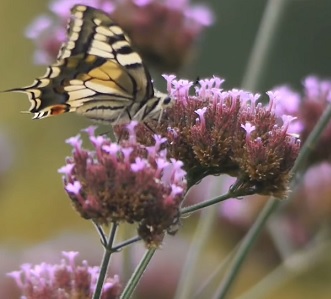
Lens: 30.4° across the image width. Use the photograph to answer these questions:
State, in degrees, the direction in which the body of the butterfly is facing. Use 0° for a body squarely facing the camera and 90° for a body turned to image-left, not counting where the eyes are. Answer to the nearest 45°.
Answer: approximately 270°

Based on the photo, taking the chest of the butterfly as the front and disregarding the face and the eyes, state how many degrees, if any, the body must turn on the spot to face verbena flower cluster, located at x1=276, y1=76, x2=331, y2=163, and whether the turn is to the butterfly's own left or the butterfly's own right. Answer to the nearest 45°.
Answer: approximately 45° to the butterfly's own left
